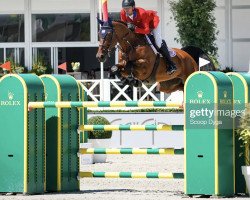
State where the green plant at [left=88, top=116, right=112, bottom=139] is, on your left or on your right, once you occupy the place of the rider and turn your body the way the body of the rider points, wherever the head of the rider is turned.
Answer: on your right

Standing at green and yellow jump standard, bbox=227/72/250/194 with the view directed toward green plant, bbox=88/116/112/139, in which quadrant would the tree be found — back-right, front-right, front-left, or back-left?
front-right

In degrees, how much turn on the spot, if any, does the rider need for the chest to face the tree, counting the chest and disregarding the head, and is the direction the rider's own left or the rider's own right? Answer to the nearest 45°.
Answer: approximately 135° to the rider's own right

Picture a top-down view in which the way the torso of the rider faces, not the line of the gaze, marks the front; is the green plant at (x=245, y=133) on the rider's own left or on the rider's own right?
on the rider's own left

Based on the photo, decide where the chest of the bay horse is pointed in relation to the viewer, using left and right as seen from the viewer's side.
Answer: facing the viewer and to the left of the viewer

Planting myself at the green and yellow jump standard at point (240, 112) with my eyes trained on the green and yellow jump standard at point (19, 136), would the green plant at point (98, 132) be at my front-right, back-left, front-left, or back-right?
front-right

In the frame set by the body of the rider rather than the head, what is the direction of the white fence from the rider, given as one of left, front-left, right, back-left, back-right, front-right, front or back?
back-right

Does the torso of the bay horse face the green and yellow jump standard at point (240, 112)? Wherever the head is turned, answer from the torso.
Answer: no

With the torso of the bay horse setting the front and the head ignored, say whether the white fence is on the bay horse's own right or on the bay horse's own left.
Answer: on the bay horse's own right
